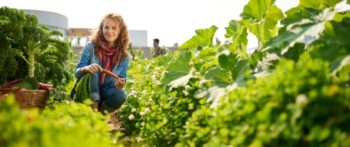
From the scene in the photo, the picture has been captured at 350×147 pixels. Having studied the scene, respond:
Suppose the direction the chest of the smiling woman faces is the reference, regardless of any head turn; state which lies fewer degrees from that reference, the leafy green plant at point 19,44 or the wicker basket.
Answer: the wicker basket

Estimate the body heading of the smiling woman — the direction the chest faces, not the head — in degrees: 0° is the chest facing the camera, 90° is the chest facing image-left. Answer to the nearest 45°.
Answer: approximately 0°

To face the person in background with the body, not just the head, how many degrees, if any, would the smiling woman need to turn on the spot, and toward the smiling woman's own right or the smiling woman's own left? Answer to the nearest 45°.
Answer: approximately 180°

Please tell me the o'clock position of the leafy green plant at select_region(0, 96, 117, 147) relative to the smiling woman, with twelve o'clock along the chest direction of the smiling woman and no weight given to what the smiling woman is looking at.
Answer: The leafy green plant is roughly at 12 o'clock from the smiling woman.

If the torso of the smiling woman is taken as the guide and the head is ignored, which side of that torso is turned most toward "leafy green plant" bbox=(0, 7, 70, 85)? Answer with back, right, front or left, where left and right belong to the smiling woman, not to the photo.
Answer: right

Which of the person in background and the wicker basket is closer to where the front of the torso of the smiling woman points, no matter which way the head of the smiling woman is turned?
the wicker basket

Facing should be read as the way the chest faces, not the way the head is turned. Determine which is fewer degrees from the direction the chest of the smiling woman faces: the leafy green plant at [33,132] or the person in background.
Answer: the leafy green plant
